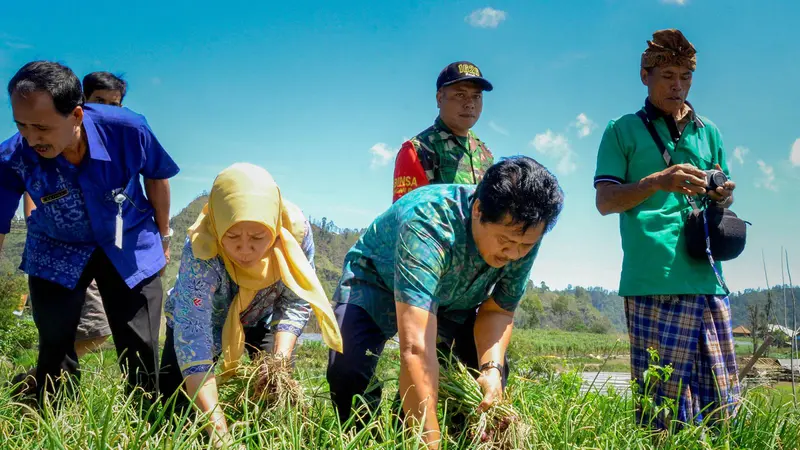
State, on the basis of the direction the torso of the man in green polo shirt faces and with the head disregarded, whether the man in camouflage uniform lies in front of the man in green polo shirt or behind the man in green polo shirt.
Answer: behind

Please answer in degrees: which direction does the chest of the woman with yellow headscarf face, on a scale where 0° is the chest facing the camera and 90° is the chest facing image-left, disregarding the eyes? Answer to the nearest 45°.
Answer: approximately 0°

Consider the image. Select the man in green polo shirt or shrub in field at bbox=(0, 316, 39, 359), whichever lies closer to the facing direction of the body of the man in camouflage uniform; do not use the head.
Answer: the man in green polo shirt

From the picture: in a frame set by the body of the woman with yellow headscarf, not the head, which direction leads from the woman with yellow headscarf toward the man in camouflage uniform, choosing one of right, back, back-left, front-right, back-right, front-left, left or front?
back-left

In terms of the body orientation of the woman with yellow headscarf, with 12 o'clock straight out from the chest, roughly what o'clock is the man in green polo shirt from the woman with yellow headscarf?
The man in green polo shirt is roughly at 9 o'clock from the woman with yellow headscarf.
